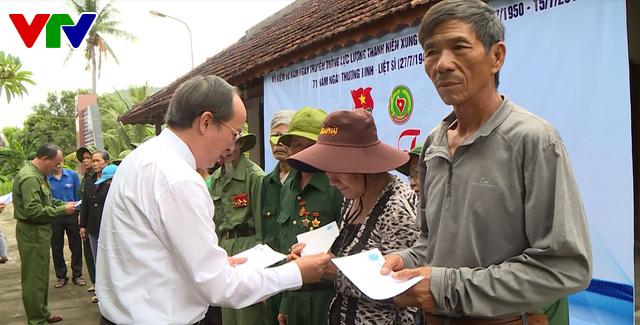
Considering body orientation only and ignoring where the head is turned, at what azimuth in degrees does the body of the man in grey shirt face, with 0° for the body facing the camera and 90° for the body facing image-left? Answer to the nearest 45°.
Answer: approximately 45°

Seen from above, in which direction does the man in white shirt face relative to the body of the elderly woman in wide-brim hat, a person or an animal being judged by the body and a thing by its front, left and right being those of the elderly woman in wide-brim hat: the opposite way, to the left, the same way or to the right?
the opposite way

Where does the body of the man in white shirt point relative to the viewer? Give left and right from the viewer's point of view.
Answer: facing away from the viewer and to the right of the viewer

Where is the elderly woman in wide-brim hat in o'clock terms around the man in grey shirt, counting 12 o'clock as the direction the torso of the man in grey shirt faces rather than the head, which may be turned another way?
The elderly woman in wide-brim hat is roughly at 3 o'clock from the man in grey shirt.

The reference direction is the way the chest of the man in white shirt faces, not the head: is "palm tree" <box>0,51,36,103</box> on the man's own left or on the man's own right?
on the man's own left

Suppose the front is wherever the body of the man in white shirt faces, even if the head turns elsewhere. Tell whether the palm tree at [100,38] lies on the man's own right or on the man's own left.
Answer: on the man's own left

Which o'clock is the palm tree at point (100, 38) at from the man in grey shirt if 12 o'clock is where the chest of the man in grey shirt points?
The palm tree is roughly at 3 o'clock from the man in grey shirt.

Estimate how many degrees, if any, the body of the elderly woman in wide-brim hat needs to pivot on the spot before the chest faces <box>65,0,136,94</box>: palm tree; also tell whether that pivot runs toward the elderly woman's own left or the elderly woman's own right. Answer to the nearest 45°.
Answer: approximately 90° to the elderly woman's own right

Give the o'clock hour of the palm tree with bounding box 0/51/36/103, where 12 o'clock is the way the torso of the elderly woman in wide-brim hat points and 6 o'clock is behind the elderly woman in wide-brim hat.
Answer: The palm tree is roughly at 3 o'clock from the elderly woman in wide-brim hat.
